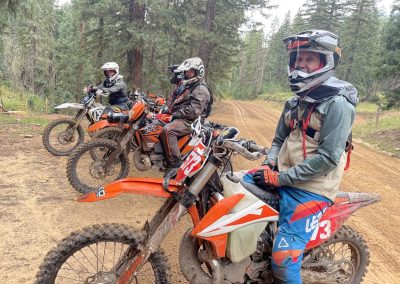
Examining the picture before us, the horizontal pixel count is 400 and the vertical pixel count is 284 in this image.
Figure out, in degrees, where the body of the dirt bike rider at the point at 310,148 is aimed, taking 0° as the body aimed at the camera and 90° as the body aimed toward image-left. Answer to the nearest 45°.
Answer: approximately 45°

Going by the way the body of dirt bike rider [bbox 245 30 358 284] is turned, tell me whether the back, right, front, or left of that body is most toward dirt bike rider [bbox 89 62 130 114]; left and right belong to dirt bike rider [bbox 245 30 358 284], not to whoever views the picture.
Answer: right

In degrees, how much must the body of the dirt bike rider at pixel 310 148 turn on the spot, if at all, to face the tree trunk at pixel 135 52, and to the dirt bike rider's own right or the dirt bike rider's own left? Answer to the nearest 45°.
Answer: approximately 90° to the dirt bike rider's own right

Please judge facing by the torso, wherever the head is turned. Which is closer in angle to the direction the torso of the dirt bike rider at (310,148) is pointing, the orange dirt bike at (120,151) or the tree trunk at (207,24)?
the orange dirt bike

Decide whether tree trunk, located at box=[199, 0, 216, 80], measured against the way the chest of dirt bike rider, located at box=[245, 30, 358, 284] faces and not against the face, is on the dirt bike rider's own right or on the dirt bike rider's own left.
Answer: on the dirt bike rider's own right

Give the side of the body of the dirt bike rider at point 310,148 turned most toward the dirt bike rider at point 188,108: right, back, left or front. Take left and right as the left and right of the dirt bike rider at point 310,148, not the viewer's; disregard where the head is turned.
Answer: right
